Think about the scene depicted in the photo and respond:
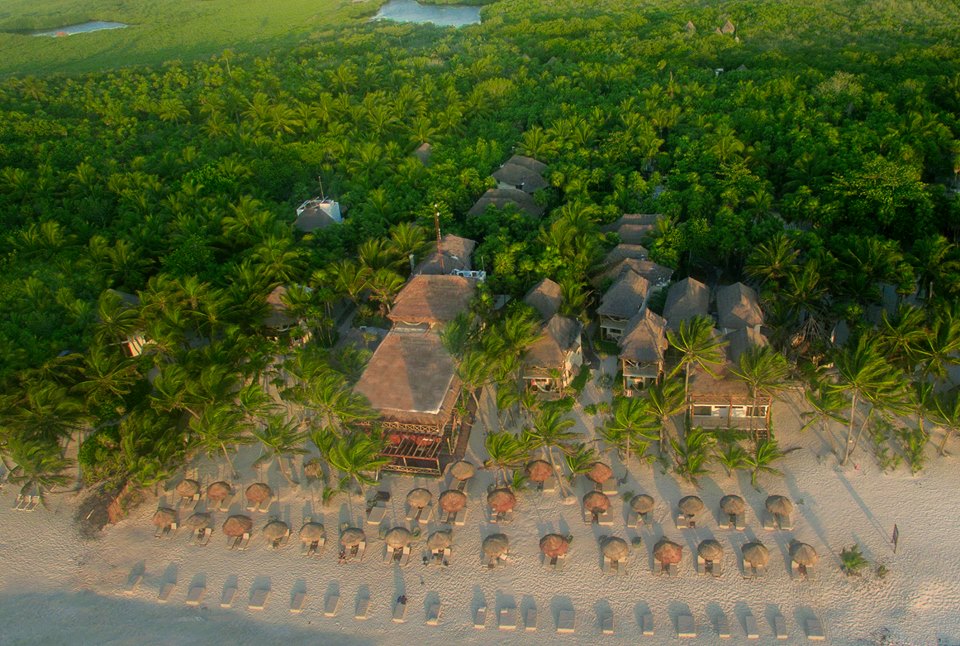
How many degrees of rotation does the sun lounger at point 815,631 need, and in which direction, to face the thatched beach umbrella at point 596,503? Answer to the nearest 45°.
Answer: approximately 90° to its right

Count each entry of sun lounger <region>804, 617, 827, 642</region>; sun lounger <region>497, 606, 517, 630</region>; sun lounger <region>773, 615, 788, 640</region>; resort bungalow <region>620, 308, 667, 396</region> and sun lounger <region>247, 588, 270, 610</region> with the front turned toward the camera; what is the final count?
5

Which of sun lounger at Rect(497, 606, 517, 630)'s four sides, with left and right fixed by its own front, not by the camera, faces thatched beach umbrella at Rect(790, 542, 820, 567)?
left

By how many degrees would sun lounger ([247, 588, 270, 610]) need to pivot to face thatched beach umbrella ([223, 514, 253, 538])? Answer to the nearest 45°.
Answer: approximately 180°

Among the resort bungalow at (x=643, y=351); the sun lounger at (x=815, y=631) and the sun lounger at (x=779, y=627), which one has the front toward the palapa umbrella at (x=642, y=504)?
the resort bungalow

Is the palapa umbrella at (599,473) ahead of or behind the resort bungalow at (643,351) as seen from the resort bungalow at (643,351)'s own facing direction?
ahead

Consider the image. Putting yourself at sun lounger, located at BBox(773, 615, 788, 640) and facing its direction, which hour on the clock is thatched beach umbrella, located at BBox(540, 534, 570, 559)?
The thatched beach umbrella is roughly at 3 o'clock from the sun lounger.

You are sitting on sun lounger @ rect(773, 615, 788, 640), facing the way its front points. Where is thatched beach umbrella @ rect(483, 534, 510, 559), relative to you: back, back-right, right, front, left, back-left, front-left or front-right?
right

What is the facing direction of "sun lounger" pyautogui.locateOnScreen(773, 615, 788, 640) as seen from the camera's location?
facing the viewer

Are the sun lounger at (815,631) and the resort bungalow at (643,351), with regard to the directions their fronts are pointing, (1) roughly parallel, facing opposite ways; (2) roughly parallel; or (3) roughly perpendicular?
roughly parallel

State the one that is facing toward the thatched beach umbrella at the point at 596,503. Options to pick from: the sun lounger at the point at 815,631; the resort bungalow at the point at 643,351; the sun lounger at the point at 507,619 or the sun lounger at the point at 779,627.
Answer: the resort bungalow

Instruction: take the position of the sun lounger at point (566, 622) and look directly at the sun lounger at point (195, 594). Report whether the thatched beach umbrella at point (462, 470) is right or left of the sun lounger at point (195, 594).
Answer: right

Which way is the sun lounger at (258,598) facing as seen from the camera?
toward the camera

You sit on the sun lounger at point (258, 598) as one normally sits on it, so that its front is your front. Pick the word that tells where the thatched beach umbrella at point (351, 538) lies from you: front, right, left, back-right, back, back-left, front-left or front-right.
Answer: left

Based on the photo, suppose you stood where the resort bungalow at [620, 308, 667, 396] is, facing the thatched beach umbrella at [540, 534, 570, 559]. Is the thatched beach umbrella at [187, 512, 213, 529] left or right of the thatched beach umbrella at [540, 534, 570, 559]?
right

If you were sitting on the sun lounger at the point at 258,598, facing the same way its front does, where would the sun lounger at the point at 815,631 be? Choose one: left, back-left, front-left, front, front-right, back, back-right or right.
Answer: front-left

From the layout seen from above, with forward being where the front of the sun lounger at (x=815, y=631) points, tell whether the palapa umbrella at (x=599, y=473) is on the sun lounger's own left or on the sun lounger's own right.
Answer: on the sun lounger's own right

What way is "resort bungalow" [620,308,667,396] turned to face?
toward the camera

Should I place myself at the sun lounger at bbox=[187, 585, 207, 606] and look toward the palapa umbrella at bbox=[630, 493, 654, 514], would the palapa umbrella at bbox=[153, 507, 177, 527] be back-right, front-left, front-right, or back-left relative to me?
back-left
